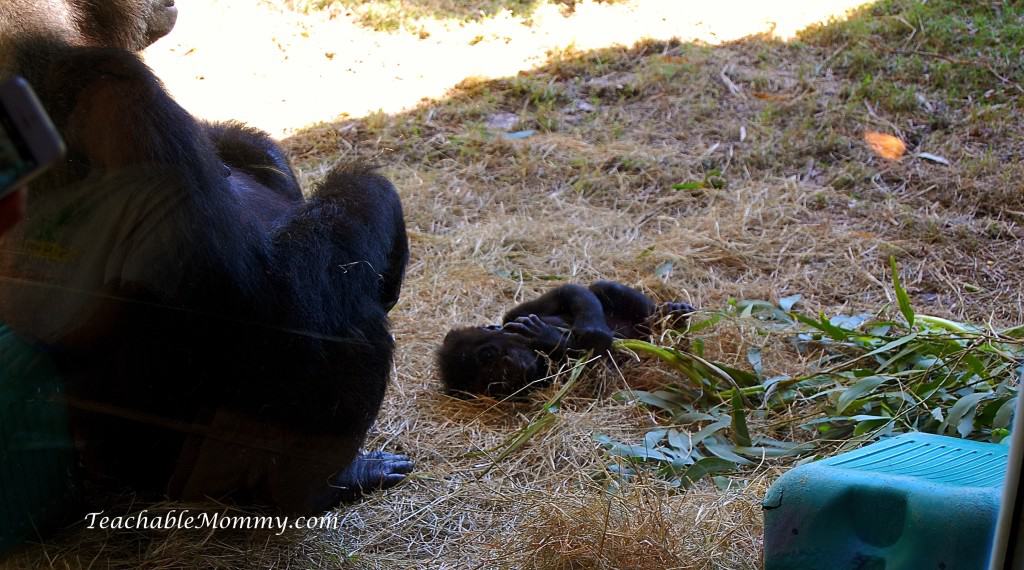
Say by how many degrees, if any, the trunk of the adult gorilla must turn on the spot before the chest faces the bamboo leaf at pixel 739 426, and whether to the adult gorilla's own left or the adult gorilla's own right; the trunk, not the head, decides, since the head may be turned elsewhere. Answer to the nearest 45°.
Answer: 0° — it already faces it

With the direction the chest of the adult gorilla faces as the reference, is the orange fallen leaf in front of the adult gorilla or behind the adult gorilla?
in front

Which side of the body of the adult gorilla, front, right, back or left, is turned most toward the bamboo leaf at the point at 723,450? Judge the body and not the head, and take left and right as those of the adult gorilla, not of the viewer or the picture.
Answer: front

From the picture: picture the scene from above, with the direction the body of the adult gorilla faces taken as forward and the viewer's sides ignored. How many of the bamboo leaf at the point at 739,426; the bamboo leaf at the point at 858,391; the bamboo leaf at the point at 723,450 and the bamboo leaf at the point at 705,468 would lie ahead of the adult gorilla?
4

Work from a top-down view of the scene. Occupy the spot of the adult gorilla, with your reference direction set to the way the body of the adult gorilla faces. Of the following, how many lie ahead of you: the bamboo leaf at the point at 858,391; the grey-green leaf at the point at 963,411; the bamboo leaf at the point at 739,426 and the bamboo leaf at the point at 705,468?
4

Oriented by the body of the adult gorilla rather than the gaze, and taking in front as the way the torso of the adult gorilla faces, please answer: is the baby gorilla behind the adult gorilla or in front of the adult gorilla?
in front

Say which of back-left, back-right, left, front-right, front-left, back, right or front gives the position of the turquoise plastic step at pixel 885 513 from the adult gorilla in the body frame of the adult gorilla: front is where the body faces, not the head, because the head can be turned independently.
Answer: front-right
